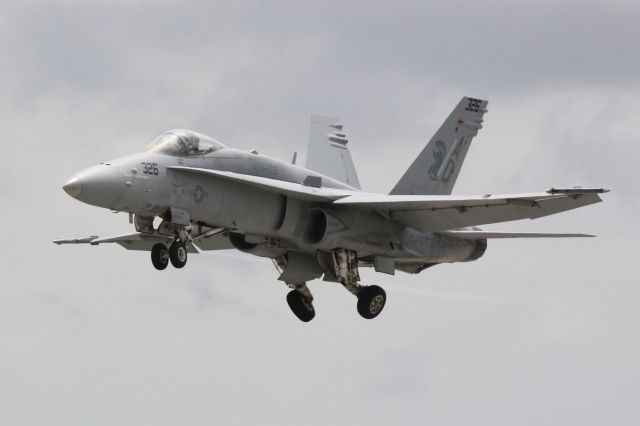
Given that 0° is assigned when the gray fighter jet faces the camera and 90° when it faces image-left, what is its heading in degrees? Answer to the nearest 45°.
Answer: approximately 45°
